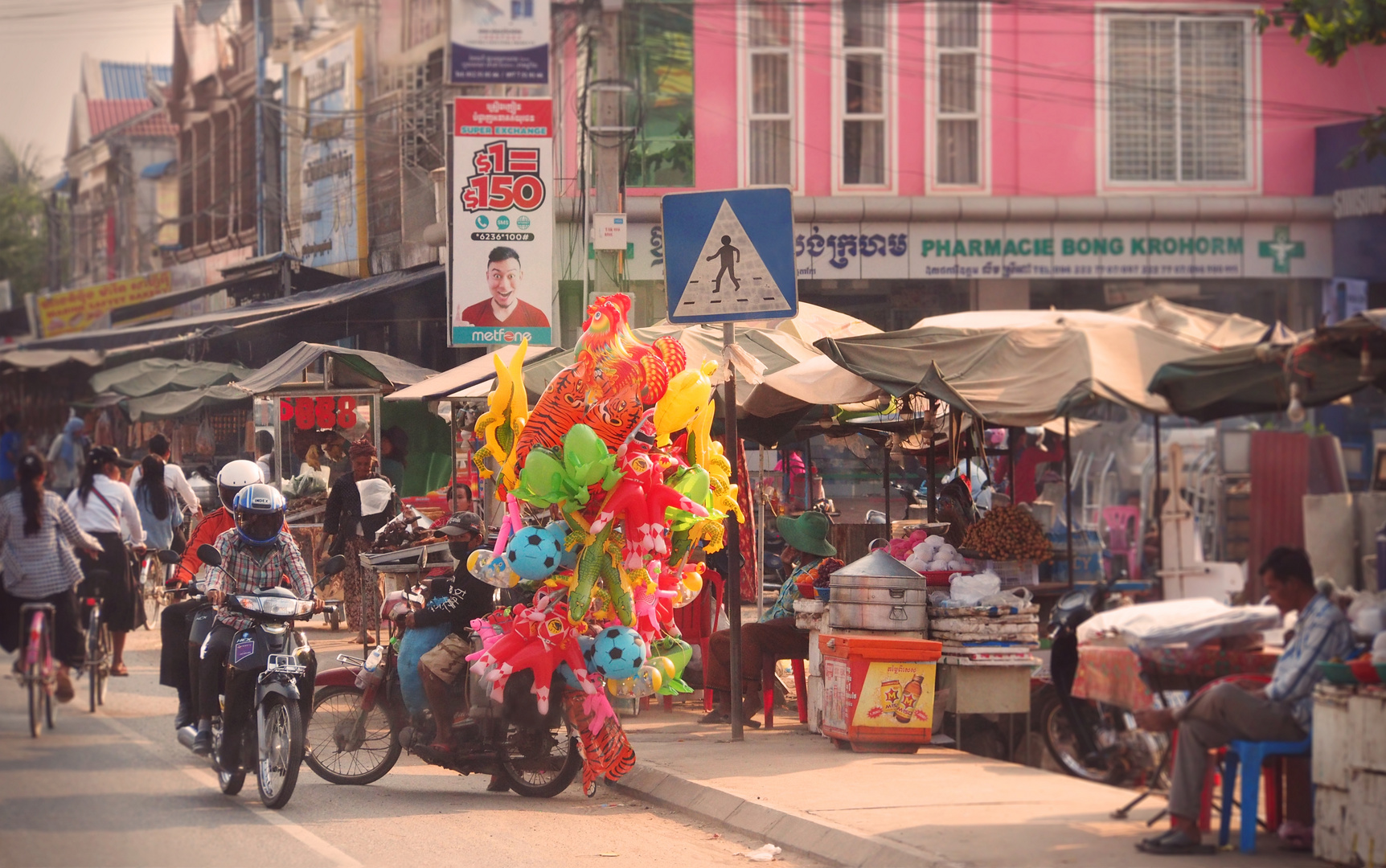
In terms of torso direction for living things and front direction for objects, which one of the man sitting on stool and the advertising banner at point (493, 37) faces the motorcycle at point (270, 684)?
the man sitting on stool

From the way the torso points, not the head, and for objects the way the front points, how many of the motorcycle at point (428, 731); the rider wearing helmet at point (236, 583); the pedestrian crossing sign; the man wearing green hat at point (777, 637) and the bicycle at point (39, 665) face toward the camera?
2

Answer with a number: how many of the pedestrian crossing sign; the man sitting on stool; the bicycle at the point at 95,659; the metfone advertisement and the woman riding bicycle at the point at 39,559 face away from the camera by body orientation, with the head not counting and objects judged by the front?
2

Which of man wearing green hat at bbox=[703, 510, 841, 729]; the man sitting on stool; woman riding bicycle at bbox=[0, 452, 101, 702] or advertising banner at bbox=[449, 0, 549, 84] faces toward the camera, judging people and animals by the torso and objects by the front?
the advertising banner

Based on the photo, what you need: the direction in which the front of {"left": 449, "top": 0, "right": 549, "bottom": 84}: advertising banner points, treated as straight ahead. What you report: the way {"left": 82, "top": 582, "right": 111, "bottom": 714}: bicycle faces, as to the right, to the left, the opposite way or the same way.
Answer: the opposite way

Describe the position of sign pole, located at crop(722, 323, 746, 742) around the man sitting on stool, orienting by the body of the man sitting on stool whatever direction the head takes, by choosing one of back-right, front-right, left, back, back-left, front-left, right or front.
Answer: front-right

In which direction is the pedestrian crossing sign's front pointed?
toward the camera

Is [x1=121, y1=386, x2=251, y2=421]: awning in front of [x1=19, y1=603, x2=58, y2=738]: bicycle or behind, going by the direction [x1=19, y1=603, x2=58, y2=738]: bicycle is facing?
in front

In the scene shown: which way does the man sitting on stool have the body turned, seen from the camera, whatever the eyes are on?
to the viewer's left

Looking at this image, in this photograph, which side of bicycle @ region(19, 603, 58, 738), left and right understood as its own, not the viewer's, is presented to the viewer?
back

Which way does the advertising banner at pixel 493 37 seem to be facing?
toward the camera

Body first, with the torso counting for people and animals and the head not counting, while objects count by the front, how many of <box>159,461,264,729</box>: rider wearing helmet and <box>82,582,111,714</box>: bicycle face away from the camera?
1

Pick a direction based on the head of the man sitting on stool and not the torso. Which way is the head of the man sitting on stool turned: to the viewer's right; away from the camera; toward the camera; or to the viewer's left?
to the viewer's left

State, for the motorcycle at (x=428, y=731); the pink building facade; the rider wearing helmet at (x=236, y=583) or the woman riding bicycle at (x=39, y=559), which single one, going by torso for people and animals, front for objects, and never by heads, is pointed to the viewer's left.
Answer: the motorcycle
